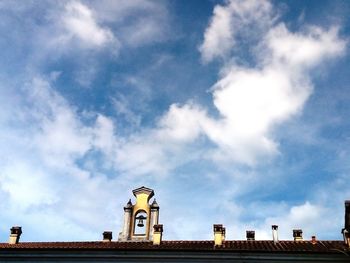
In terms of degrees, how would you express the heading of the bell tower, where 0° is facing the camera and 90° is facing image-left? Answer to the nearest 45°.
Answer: approximately 0°

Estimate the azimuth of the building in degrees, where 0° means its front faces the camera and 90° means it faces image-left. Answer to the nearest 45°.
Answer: approximately 0°

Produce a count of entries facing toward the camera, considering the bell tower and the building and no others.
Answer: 2
